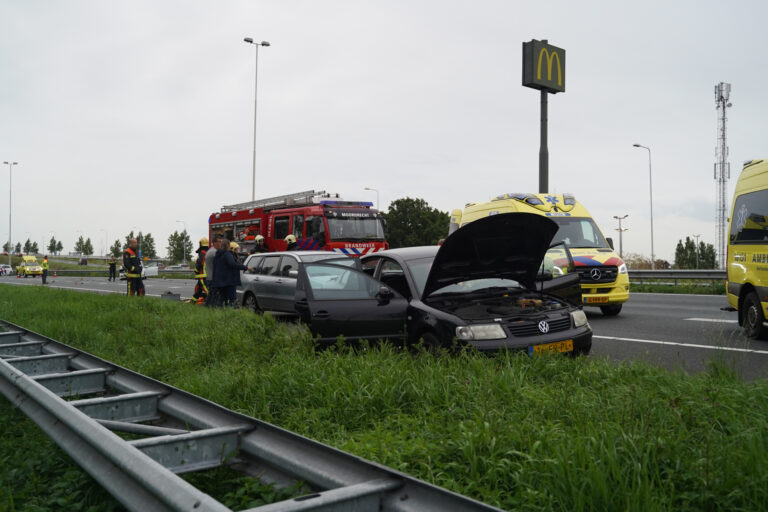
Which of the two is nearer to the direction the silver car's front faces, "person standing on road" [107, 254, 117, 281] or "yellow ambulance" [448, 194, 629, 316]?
the yellow ambulance

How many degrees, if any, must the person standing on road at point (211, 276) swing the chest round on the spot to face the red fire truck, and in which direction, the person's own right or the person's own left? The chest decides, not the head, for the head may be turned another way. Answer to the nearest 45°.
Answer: approximately 45° to the person's own left

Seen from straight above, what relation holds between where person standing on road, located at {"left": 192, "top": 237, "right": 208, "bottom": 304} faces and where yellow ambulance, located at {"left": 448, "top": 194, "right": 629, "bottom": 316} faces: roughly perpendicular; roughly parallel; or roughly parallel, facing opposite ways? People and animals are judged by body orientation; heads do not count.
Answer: roughly perpendicular

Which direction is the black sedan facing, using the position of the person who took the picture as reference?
facing the viewer and to the right of the viewer

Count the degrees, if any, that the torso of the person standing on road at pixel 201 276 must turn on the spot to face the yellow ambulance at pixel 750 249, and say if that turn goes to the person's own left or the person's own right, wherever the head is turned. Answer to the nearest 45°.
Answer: approximately 45° to the person's own right

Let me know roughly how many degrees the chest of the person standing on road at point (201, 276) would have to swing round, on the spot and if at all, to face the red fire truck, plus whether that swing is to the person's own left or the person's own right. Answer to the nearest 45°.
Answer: approximately 45° to the person's own left

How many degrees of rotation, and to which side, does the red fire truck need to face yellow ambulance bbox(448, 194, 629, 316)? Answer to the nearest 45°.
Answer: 0° — it already faces it

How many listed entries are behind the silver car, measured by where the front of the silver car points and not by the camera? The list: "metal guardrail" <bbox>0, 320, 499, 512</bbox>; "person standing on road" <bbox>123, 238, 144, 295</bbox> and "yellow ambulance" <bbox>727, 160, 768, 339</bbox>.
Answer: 1

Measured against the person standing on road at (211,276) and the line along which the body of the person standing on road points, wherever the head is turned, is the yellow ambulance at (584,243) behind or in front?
in front

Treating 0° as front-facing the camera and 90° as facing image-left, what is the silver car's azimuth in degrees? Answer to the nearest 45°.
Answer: approximately 315°

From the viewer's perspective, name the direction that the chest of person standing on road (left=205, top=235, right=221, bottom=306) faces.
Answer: to the viewer's right

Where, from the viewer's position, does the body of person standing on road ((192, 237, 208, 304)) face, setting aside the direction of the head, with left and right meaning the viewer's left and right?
facing to the right of the viewer

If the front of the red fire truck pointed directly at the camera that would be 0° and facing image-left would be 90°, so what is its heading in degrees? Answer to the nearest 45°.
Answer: approximately 315°

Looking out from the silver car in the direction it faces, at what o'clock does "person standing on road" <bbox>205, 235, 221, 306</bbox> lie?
The person standing on road is roughly at 6 o'clock from the silver car.

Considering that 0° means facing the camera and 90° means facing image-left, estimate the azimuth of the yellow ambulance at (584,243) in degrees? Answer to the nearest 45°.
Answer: approximately 315°
